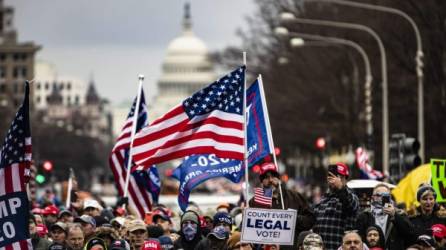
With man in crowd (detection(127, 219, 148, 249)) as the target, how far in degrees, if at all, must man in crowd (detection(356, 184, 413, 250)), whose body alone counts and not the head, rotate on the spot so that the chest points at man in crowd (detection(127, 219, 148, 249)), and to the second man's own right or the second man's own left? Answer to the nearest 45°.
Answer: approximately 90° to the second man's own right

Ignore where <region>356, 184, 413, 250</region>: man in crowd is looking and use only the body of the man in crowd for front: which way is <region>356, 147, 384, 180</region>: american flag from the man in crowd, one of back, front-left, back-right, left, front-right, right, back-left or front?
back
